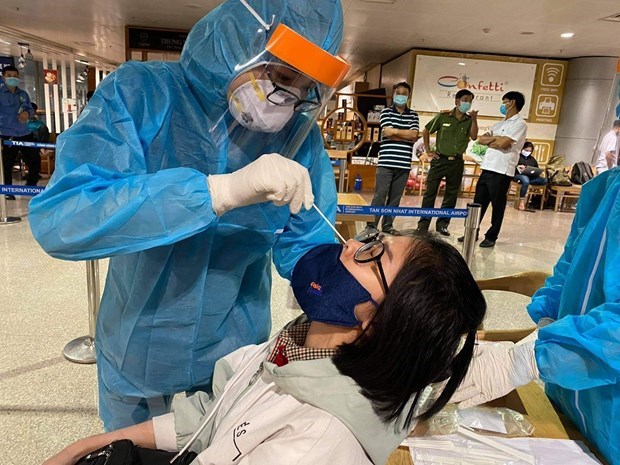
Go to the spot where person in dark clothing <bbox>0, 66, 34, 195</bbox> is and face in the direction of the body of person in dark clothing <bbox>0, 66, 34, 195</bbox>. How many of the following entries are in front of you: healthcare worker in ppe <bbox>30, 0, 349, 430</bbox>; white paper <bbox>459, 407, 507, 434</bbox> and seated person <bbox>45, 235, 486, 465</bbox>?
3

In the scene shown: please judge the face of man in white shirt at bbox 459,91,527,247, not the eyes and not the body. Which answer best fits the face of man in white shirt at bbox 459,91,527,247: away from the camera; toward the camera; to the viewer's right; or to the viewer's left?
to the viewer's left

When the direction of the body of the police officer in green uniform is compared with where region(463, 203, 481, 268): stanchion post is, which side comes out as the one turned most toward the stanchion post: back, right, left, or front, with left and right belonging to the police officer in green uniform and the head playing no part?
front

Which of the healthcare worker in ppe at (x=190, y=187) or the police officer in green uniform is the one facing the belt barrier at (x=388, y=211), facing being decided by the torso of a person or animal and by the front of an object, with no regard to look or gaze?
the police officer in green uniform

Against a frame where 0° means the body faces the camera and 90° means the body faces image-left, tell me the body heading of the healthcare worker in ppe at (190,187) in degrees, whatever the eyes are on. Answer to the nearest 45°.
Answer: approximately 315°

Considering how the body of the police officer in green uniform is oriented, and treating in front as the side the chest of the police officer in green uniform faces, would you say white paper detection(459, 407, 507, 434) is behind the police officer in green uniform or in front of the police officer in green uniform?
in front

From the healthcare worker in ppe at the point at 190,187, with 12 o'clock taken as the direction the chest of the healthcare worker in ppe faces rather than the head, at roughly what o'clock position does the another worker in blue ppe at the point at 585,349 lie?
Another worker in blue ppe is roughly at 11 o'clock from the healthcare worker in ppe.

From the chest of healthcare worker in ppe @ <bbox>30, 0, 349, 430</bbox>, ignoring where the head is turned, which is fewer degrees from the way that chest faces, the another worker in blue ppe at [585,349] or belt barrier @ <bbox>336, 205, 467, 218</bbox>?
the another worker in blue ppe

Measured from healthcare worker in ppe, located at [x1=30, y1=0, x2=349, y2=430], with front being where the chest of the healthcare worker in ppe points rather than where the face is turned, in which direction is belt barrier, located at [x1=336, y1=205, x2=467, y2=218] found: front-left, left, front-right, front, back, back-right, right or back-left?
left

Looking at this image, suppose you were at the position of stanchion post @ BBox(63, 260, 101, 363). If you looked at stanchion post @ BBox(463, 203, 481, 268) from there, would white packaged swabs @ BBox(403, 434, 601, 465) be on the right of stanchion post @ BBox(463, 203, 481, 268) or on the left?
right
